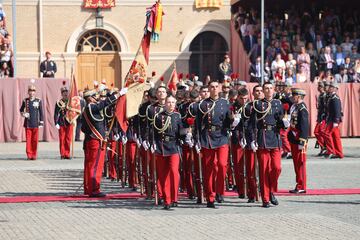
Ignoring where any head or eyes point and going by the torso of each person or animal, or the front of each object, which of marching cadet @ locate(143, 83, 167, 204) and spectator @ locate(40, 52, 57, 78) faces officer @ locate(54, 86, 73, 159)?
the spectator

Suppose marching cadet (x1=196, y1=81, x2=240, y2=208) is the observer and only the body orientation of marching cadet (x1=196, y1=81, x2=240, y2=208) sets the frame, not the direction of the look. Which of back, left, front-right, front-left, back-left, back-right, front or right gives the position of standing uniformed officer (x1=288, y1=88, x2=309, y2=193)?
back-left

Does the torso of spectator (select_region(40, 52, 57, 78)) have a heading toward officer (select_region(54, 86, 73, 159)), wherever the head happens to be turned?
yes

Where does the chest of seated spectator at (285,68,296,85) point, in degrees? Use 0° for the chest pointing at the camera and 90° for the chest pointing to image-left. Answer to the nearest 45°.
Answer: approximately 0°

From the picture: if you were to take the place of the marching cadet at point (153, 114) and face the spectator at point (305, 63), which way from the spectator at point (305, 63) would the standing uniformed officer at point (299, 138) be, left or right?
right

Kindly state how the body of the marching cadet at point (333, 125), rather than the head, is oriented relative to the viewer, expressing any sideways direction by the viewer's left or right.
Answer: facing to the left of the viewer
